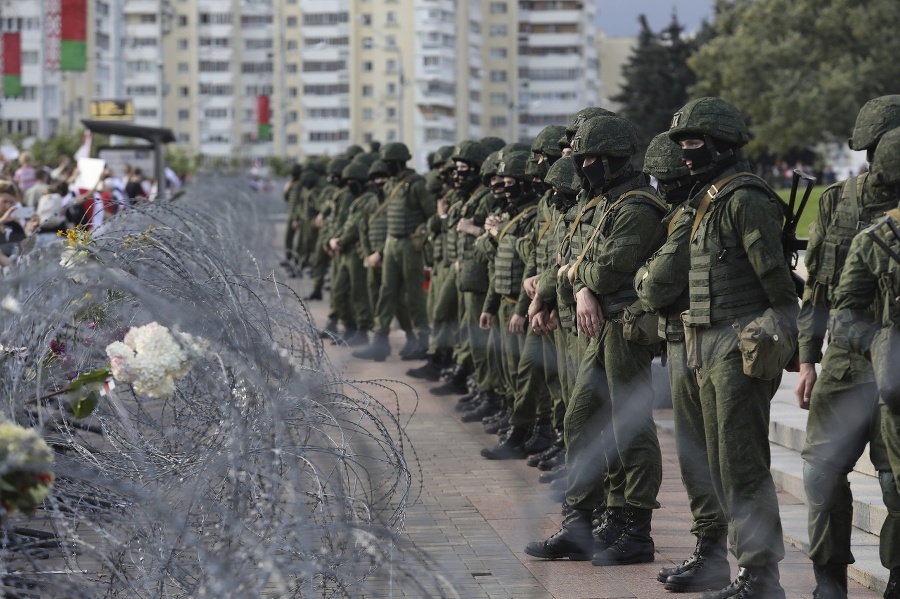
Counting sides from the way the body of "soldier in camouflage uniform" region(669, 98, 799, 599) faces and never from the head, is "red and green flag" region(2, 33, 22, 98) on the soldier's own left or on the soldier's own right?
on the soldier's own right

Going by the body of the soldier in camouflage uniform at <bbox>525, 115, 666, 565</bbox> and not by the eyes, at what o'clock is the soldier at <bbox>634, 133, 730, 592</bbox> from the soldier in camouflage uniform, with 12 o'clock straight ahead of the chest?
The soldier is roughly at 8 o'clock from the soldier in camouflage uniform.

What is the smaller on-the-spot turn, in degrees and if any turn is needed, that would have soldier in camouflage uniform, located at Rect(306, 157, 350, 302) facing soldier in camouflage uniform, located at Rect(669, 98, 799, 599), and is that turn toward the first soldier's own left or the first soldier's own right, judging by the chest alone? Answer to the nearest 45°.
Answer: approximately 90° to the first soldier's own left

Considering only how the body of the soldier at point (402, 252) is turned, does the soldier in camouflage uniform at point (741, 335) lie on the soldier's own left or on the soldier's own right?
on the soldier's own left

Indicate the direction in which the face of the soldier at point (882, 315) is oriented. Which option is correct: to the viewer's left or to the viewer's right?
to the viewer's left

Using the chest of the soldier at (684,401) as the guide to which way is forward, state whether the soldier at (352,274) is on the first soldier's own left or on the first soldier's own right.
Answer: on the first soldier's own right

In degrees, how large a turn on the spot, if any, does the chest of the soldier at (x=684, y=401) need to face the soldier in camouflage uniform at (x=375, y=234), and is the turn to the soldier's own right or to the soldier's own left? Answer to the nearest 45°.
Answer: approximately 90° to the soldier's own right

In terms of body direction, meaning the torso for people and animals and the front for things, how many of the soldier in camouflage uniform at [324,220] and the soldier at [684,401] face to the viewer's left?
2

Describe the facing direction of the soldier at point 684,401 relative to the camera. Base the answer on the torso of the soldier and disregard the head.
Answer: to the viewer's left

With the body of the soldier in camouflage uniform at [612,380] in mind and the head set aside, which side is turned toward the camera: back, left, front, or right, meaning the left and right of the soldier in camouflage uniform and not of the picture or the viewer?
left

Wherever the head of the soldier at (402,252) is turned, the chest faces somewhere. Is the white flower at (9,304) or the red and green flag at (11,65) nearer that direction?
the white flower

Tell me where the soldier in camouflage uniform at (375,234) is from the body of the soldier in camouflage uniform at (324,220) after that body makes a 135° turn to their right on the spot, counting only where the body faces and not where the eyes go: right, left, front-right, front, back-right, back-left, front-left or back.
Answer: back-right

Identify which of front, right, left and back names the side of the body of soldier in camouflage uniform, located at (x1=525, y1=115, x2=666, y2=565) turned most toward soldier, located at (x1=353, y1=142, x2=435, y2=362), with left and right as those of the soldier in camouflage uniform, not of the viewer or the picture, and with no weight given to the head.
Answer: right
